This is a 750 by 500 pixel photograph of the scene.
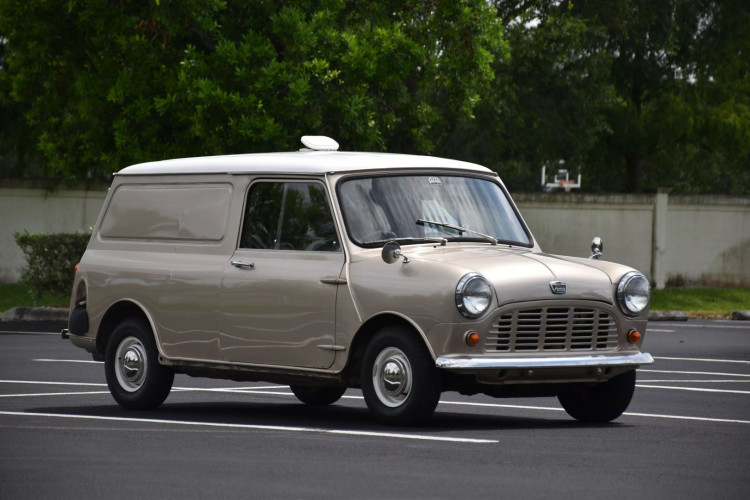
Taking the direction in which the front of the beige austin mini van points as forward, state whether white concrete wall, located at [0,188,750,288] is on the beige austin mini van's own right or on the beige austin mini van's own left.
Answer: on the beige austin mini van's own left

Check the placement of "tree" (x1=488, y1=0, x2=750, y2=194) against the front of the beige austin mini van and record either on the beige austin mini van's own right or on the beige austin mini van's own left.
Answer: on the beige austin mini van's own left

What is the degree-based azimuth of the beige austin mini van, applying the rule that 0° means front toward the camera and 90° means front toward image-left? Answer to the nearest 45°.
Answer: approximately 315°

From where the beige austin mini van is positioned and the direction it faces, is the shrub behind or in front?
behind
